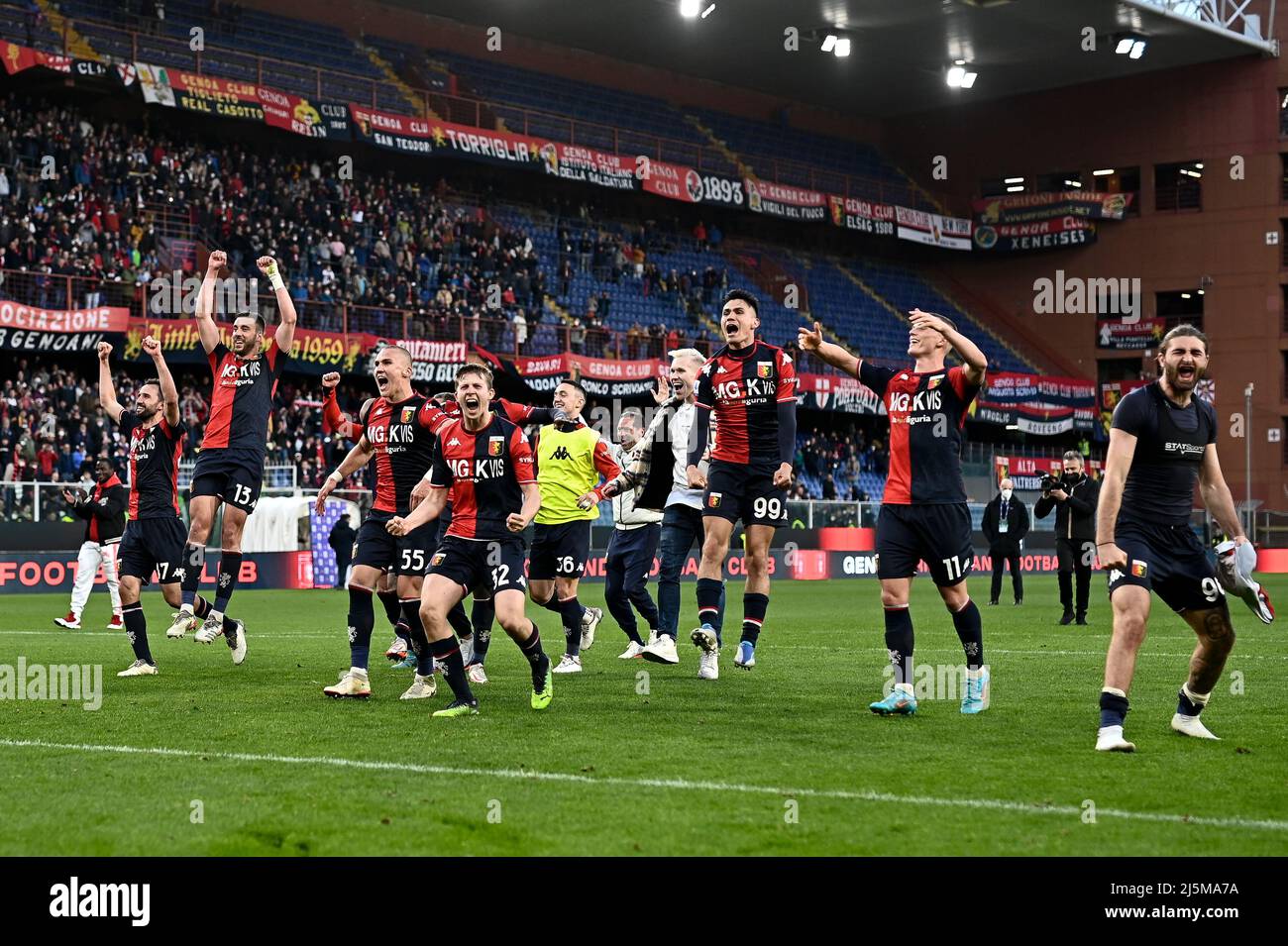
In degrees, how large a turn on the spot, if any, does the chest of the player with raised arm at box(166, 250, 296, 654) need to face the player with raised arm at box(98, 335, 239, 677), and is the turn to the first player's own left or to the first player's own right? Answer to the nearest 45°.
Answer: approximately 90° to the first player's own right

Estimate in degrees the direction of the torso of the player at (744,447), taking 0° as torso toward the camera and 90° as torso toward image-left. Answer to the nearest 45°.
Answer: approximately 0°

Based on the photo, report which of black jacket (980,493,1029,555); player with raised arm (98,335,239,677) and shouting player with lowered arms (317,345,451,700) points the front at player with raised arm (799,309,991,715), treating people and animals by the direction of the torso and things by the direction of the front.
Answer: the black jacket

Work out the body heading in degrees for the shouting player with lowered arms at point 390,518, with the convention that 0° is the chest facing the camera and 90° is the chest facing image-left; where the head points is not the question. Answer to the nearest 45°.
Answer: approximately 45°

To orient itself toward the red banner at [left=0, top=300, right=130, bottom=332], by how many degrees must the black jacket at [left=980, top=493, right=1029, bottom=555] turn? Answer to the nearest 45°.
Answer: approximately 90° to its right

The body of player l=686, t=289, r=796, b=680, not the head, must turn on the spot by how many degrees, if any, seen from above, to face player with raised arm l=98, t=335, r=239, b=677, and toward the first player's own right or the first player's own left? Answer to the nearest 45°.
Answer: approximately 90° to the first player's own right

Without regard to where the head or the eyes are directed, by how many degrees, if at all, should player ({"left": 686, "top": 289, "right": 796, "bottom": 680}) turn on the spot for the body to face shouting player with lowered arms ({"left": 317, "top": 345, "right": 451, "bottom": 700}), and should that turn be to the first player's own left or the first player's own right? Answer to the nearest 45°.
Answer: approximately 90° to the first player's own right

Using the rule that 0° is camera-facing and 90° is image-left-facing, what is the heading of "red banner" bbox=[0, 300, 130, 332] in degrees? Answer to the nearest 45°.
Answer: approximately 0°

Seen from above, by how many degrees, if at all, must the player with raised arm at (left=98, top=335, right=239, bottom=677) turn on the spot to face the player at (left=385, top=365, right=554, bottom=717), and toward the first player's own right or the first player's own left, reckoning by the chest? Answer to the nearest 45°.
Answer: approximately 90° to the first player's own left

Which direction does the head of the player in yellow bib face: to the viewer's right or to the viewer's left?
to the viewer's left

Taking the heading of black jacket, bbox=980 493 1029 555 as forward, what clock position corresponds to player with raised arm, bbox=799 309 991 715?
The player with raised arm is roughly at 12 o'clock from the black jacket.

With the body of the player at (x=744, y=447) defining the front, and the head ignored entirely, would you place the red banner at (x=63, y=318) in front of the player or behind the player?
behind

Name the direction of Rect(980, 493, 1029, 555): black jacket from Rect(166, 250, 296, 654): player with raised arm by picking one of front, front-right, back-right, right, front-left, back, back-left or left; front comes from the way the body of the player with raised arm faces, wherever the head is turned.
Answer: back-left

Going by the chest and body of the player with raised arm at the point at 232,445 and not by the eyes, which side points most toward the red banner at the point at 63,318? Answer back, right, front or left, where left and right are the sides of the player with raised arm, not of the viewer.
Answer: back
